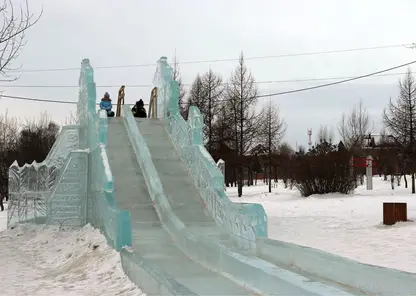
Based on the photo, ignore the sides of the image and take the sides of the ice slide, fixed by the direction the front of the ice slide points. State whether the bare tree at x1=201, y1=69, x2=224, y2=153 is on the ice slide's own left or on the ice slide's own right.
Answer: on the ice slide's own left

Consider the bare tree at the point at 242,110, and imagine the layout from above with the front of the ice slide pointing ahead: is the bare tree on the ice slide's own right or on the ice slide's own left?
on the ice slide's own left

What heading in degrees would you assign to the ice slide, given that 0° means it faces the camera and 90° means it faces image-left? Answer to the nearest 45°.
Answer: approximately 315°

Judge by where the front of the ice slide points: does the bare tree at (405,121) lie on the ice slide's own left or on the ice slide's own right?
on the ice slide's own left

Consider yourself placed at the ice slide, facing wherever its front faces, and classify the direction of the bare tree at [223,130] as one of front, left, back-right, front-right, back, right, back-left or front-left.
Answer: back-left

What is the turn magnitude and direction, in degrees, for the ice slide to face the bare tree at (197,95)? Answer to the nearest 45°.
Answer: approximately 135° to its left
